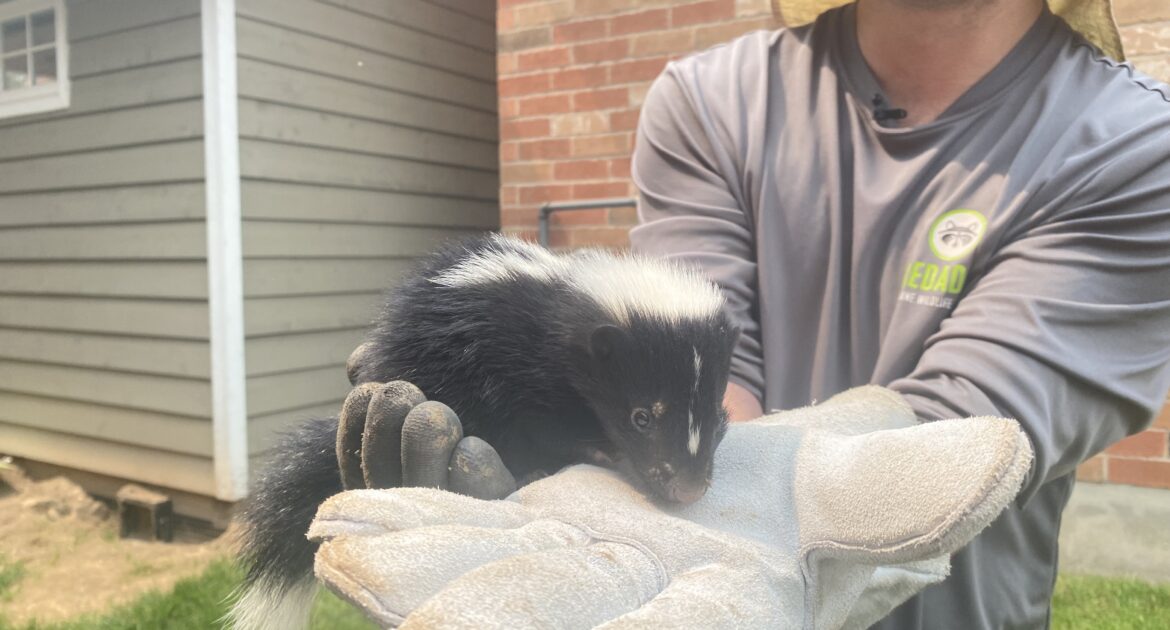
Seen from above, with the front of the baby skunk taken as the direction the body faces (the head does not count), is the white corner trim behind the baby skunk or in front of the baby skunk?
behind

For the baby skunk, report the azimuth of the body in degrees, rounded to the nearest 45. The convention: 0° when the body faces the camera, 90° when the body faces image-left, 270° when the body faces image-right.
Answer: approximately 315°
